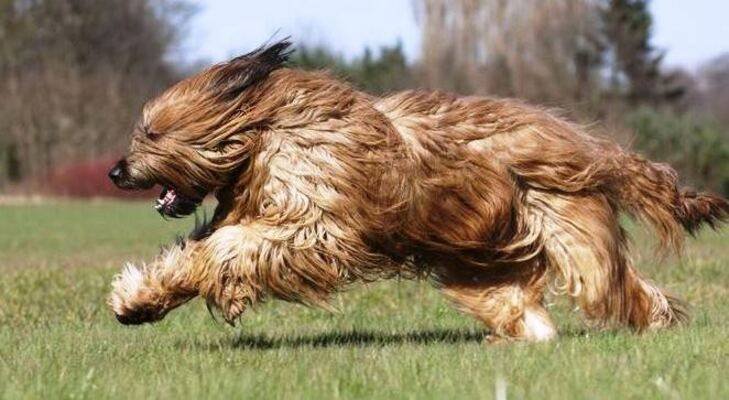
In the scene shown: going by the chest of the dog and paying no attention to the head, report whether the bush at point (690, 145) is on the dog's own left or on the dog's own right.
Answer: on the dog's own right

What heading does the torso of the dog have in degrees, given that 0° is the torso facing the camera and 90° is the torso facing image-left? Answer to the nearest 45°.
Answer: approximately 90°
